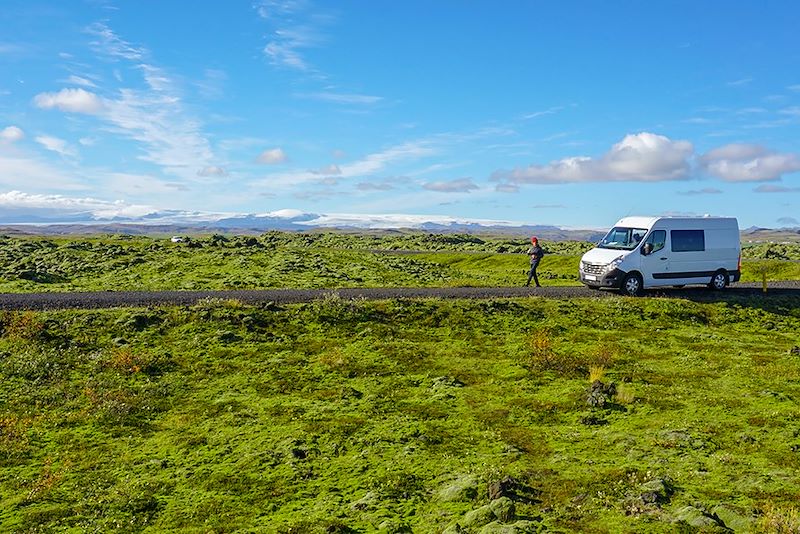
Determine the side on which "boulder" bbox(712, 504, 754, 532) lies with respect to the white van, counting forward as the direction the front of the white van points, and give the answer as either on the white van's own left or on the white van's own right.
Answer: on the white van's own left

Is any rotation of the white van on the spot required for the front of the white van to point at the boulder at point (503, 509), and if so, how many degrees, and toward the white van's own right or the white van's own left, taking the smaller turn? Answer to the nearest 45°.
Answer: approximately 45° to the white van's own left

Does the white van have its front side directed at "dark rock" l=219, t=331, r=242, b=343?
yes

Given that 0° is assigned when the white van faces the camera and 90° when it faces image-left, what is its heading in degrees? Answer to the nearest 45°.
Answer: approximately 45°

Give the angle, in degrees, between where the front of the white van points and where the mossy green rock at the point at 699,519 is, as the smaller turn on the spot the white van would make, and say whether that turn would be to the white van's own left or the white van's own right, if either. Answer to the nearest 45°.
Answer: approximately 45° to the white van's own left

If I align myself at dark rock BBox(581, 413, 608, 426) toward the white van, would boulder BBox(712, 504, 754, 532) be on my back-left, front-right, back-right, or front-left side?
back-right
